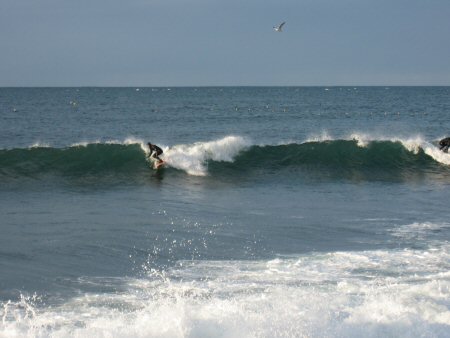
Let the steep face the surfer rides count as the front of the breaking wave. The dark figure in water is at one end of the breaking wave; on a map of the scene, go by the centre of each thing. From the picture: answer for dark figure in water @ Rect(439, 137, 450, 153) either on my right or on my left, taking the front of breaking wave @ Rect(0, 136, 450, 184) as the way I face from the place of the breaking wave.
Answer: on my left

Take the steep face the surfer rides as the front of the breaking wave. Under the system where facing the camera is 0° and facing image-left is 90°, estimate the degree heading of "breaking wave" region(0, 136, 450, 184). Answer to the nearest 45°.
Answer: approximately 0°
